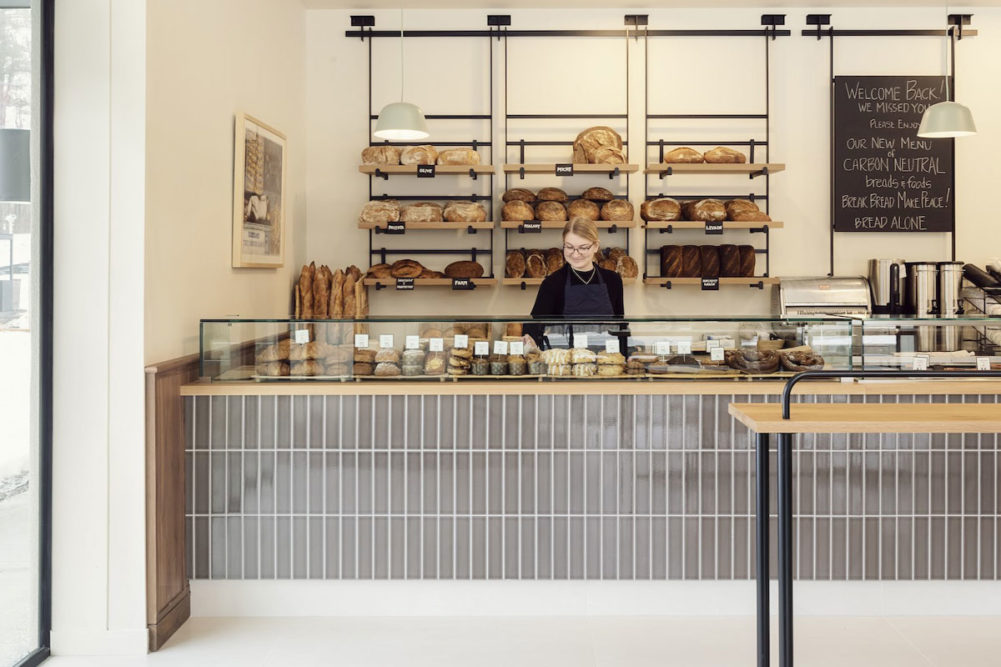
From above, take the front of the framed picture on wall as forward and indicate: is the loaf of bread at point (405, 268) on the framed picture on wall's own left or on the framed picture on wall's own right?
on the framed picture on wall's own left

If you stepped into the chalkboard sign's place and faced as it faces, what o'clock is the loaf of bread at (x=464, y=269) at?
The loaf of bread is roughly at 2 o'clock from the chalkboard sign.

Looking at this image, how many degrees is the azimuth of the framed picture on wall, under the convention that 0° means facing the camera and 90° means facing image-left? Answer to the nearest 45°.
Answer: approximately 315°

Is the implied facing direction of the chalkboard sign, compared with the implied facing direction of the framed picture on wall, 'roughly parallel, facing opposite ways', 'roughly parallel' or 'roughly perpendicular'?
roughly perpendicular

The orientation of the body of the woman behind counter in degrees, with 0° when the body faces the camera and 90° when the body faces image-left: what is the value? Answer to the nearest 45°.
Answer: approximately 0°

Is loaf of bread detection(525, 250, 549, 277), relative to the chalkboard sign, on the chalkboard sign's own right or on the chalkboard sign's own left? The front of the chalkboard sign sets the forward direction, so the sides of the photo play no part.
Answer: on the chalkboard sign's own right

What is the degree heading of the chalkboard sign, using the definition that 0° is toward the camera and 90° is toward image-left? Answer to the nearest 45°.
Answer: approximately 0°

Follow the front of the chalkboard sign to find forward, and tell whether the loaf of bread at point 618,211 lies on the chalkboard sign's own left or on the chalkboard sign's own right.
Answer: on the chalkboard sign's own right

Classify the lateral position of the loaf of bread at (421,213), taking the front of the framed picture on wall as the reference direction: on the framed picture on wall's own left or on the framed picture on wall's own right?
on the framed picture on wall's own left

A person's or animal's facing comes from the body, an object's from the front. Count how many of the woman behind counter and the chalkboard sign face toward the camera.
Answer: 2
